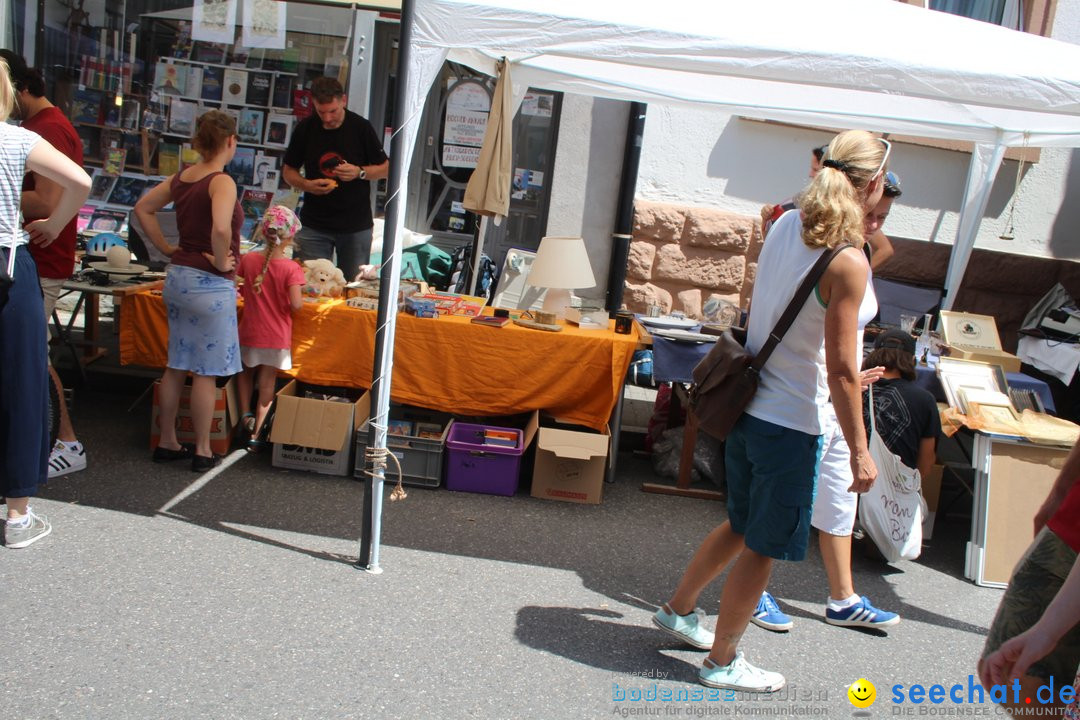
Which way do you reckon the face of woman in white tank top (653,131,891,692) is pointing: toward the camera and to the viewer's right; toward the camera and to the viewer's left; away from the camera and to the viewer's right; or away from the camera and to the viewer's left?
away from the camera and to the viewer's right

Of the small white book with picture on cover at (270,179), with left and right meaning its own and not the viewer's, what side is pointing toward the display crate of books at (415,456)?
front

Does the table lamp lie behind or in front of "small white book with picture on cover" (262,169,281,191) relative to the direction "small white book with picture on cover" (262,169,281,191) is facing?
in front

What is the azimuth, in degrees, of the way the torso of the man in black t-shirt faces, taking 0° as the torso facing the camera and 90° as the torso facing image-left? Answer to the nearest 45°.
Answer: approximately 0°

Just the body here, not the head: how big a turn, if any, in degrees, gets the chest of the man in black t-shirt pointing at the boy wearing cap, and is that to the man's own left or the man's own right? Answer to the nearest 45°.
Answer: approximately 45° to the man's own left

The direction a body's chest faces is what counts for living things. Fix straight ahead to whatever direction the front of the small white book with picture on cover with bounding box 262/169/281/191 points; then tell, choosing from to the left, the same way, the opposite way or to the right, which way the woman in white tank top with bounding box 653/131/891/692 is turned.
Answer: to the left

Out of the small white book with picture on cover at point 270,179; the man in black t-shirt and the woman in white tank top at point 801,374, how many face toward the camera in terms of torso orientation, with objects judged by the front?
2

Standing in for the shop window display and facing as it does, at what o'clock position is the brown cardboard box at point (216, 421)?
The brown cardboard box is roughly at 12 o'clock from the shop window display.

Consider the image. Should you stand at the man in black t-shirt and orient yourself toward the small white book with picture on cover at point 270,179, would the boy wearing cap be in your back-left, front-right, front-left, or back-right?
back-right

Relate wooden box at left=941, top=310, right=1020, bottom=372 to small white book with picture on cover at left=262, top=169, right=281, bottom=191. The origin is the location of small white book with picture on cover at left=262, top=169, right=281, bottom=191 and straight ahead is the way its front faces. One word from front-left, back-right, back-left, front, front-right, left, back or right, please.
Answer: front-left

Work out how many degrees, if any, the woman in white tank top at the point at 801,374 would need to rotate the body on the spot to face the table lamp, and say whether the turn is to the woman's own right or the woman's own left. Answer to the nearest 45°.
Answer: approximately 90° to the woman's own left

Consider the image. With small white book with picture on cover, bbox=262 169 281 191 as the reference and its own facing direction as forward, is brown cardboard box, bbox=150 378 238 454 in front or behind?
in front

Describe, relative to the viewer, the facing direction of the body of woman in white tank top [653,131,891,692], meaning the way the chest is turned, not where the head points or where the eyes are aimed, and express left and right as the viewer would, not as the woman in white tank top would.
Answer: facing away from the viewer and to the right of the viewer
